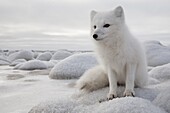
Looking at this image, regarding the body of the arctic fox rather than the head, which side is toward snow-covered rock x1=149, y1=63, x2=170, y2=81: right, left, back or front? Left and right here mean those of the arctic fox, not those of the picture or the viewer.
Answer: back

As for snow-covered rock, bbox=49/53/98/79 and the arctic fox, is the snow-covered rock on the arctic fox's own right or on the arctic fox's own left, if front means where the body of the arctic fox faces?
on the arctic fox's own right

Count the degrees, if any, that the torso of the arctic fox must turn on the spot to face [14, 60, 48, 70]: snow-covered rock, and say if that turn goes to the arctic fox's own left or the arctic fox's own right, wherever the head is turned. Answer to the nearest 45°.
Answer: approximately 90° to the arctic fox's own right

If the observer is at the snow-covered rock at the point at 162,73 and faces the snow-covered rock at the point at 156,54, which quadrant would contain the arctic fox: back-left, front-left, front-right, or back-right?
back-left

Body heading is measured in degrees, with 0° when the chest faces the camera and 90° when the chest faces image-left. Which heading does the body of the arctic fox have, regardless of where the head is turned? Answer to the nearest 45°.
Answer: approximately 45°

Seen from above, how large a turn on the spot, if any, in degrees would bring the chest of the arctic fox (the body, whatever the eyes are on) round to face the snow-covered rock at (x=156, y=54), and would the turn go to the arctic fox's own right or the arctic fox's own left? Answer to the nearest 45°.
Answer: approximately 135° to the arctic fox's own right

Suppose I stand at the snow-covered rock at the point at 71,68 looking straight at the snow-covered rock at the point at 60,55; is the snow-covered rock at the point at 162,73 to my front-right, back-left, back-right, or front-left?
back-right

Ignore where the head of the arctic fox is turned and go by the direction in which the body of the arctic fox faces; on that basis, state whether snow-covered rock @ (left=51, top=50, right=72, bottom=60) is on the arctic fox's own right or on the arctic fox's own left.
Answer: on the arctic fox's own right
